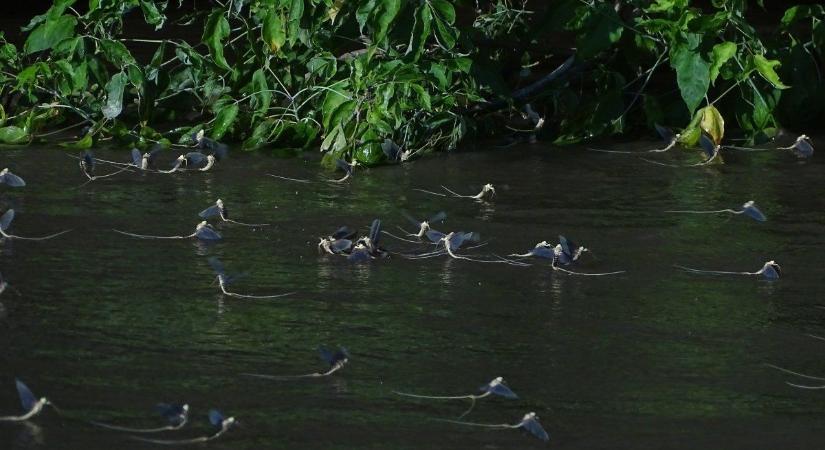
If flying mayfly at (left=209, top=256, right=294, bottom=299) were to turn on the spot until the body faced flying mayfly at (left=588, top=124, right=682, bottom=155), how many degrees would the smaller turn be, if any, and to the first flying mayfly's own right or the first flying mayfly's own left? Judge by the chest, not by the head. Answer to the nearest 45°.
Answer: approximately 135° to the first flying mayfly's own right

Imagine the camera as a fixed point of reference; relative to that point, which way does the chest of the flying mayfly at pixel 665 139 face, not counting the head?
to the viewer's right

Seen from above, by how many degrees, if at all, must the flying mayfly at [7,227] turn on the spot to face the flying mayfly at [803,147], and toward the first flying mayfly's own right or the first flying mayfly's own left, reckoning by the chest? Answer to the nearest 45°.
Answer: approximately 180°

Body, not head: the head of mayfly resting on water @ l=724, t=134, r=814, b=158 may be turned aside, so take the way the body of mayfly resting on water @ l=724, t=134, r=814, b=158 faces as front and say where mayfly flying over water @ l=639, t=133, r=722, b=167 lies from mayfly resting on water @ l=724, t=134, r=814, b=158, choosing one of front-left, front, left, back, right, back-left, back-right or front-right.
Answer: back-right

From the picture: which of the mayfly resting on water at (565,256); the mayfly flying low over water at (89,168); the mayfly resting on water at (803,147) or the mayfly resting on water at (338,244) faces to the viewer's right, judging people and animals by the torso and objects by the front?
the mayfly resting on water at (803,147)

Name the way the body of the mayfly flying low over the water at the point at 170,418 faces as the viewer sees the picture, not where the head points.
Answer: to the viewer's right

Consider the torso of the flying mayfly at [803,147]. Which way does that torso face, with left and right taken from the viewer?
facing to the right of the viewer

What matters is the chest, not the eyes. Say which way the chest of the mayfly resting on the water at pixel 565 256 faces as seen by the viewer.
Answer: to the viewer's left

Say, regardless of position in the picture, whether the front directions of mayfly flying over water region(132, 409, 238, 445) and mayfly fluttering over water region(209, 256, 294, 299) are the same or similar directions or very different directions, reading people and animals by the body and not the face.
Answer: very different directions

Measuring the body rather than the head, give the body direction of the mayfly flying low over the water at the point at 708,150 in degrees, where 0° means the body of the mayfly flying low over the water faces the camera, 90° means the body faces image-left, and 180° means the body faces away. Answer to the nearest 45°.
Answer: approximately 270°

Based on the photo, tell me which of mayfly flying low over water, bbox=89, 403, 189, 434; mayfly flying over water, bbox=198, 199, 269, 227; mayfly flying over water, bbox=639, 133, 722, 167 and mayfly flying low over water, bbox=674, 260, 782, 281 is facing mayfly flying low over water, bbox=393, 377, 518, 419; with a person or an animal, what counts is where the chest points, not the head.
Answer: mayfly flying low over water, bbox=89, 403, 189, 434

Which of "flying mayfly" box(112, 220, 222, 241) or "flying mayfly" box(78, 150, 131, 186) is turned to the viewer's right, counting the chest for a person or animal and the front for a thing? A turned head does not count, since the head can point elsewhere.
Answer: "flying mayfly" box(112, 220, 222, 241)

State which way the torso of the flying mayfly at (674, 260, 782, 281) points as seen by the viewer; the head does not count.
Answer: to the viewer's right

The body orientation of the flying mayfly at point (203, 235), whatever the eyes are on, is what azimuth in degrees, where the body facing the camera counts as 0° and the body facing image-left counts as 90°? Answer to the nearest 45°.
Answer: approximately 270°

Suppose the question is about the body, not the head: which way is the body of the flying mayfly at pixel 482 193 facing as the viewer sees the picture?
to the viewer's right

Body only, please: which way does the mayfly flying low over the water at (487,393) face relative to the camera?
to the viewer's right
